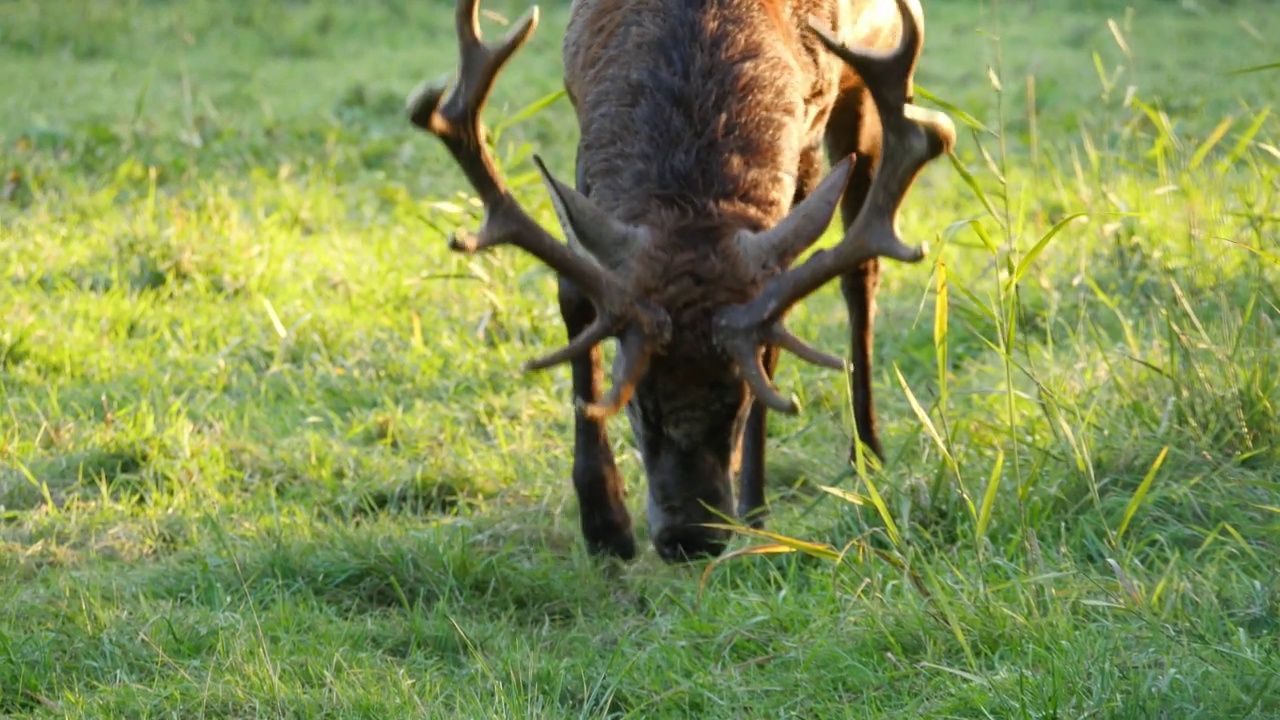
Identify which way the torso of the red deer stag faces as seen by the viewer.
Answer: toward the camera
